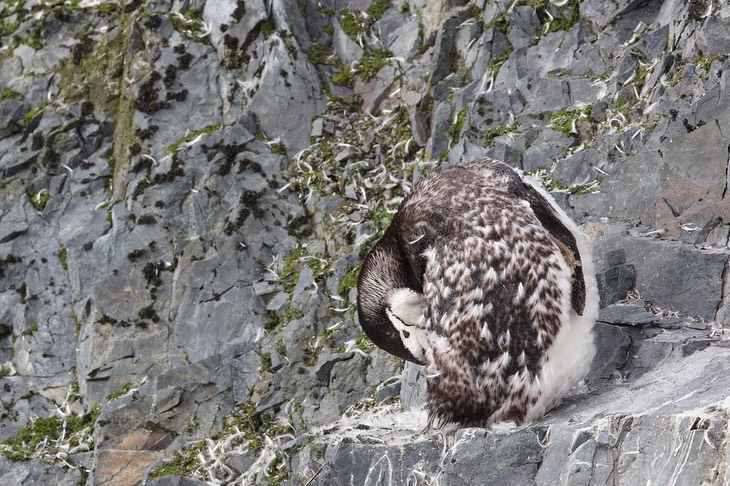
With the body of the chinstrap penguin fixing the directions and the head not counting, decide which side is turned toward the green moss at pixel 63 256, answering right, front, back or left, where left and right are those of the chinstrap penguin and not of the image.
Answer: left

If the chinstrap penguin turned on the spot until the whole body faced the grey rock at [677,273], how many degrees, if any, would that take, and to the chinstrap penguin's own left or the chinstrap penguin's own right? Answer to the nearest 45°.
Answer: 0° — it already faces it

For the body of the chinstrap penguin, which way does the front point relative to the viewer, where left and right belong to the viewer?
facing away from the viewer and to the right of the viewer

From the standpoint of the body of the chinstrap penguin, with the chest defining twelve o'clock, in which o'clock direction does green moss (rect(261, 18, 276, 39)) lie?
The green moss is roughly at 10 o'clock from the chinstrap penguin.

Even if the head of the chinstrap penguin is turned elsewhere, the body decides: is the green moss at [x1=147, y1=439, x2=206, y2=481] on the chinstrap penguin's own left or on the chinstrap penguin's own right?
on the chinstrap penguin's own left
